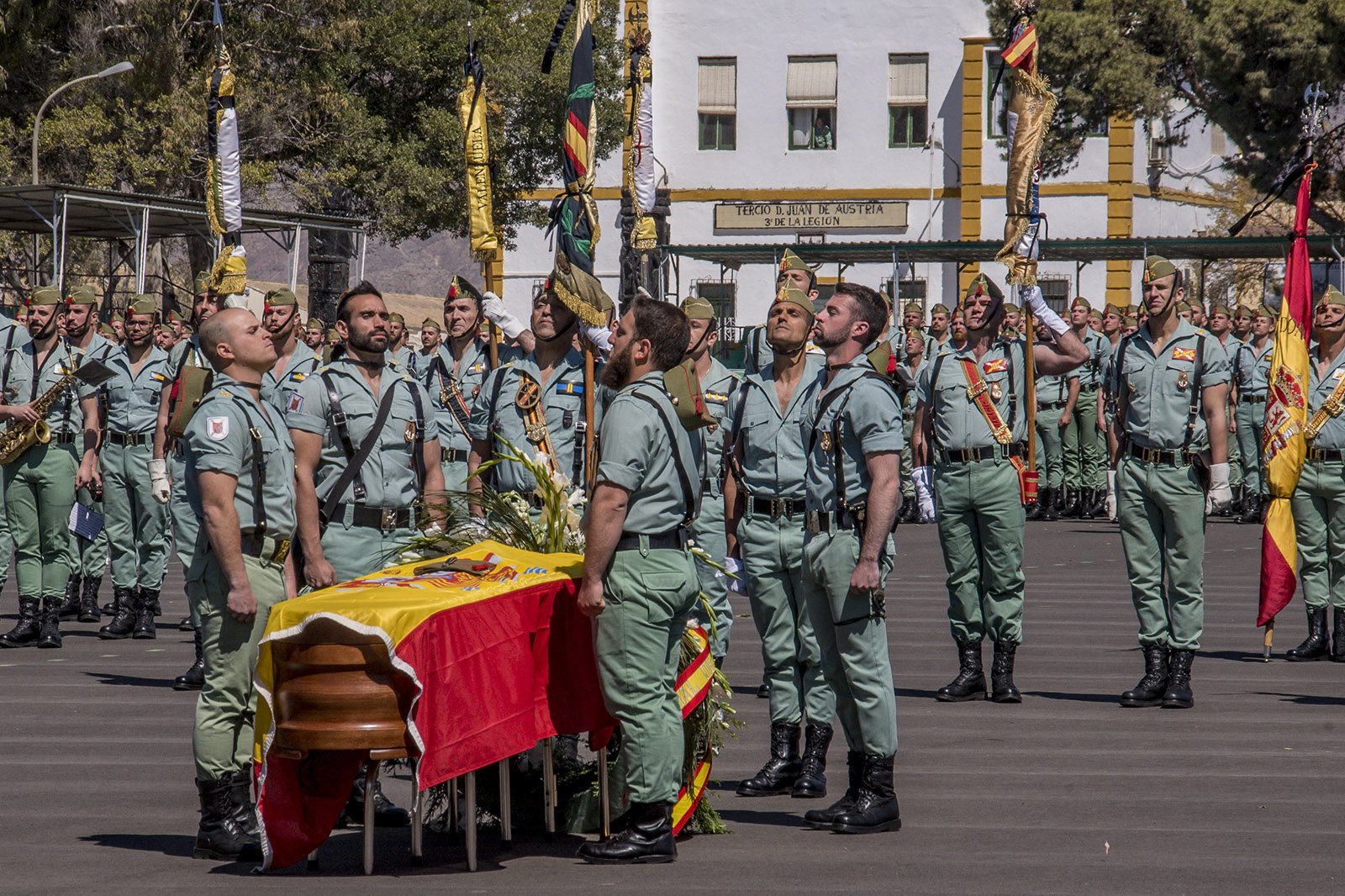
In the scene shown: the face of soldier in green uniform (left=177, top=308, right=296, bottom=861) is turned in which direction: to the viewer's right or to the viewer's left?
to the viewer's right

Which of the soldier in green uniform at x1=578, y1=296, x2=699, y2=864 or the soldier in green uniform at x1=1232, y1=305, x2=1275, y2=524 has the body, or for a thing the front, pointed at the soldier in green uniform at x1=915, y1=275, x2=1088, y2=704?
the soldier in green uniform at x1=1232, y1=305, x2=1275, y2=524

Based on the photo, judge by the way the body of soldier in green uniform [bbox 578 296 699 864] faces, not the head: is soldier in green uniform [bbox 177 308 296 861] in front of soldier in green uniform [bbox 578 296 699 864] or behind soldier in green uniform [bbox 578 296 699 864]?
in front

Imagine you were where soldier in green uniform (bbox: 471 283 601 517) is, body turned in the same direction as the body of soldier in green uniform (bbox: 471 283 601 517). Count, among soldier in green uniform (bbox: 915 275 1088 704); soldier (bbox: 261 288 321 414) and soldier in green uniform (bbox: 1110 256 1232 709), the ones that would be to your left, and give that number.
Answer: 2

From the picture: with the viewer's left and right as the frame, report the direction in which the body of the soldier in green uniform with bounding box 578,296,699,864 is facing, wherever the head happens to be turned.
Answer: facing to the left of the viewer

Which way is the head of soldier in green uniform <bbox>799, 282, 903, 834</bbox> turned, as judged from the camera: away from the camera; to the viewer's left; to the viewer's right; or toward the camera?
to the viewer's left

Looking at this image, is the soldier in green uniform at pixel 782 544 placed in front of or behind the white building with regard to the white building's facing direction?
in front

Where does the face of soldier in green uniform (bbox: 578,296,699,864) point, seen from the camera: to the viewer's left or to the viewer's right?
to the viewer's left

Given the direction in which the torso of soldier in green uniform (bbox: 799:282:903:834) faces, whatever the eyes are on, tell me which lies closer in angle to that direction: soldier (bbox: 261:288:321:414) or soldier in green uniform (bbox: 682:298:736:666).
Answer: the soldier

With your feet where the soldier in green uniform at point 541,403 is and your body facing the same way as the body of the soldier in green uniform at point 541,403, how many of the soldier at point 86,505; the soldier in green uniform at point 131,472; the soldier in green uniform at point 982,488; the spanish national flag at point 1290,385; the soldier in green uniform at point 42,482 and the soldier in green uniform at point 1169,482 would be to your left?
3
